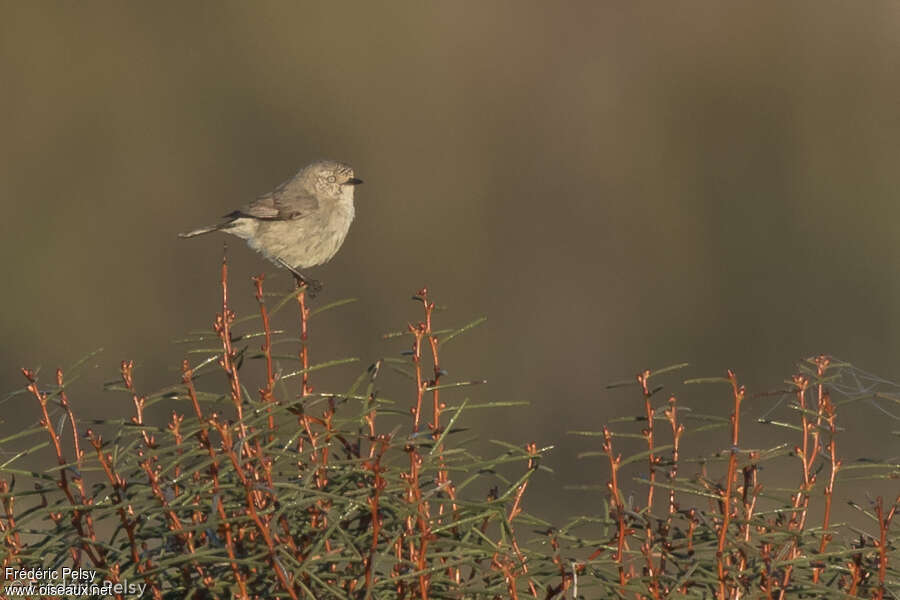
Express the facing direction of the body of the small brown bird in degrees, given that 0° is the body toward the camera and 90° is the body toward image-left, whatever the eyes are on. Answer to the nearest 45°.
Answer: approximately 270°
